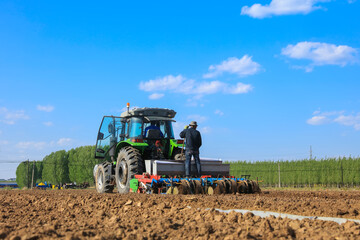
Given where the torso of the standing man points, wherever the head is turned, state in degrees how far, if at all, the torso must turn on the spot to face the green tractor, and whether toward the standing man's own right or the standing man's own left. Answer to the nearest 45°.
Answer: approximately 45° to the standing man's own left

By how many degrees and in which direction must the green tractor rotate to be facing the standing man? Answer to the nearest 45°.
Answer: approximately 180°

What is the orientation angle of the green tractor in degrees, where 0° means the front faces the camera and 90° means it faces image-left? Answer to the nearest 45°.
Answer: approximately 135°

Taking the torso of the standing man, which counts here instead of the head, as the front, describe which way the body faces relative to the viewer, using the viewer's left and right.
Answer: facing away from the viewer

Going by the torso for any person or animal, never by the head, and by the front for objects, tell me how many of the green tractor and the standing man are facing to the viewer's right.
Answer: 0
